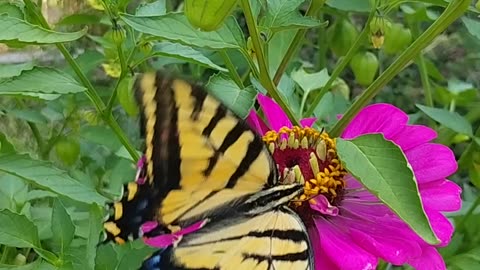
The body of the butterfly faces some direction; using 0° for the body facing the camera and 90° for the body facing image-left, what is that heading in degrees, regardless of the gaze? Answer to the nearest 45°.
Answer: approximately 270°
